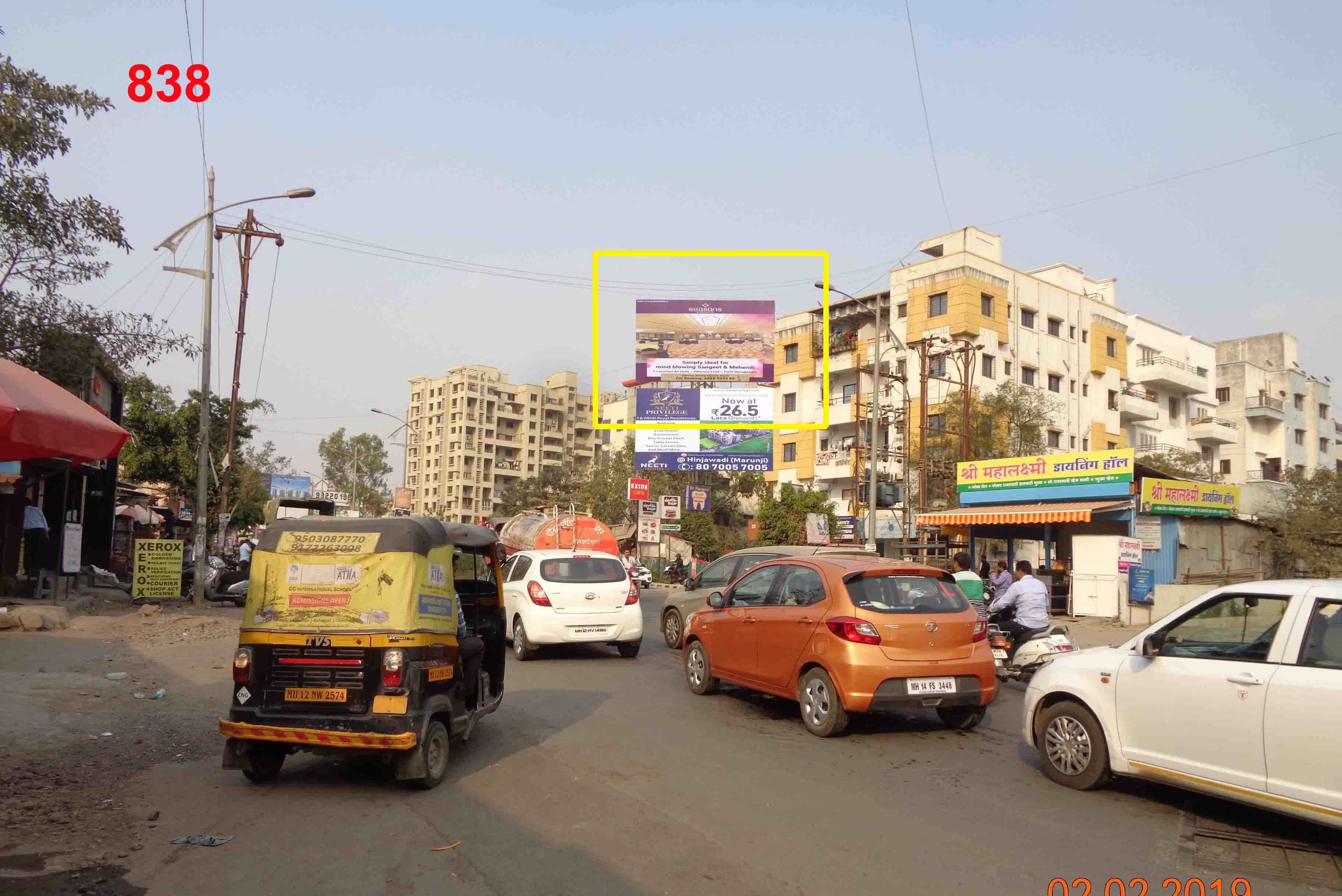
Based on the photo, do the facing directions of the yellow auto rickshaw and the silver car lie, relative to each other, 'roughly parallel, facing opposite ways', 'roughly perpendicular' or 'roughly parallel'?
roughly perpendicular

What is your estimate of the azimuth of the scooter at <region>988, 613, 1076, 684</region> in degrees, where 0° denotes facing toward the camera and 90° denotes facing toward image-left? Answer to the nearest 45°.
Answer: approximately 135°

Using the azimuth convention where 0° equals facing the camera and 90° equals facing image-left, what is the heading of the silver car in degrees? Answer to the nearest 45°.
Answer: approximately 135°

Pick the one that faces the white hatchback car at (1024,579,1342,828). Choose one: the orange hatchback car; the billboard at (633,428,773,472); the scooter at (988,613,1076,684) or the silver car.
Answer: the billboard

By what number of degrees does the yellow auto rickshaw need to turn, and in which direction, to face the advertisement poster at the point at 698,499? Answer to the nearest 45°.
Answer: approximately 45° to its left

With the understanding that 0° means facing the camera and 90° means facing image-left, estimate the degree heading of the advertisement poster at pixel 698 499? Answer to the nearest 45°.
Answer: approximately 0°

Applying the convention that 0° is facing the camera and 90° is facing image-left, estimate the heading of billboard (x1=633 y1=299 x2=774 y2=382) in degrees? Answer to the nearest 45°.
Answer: approximately 0°

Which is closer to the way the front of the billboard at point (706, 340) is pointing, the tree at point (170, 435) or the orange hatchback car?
the orange hatchback car

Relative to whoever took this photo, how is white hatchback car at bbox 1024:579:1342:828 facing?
facing away from the viewer and to the left of the viewer
